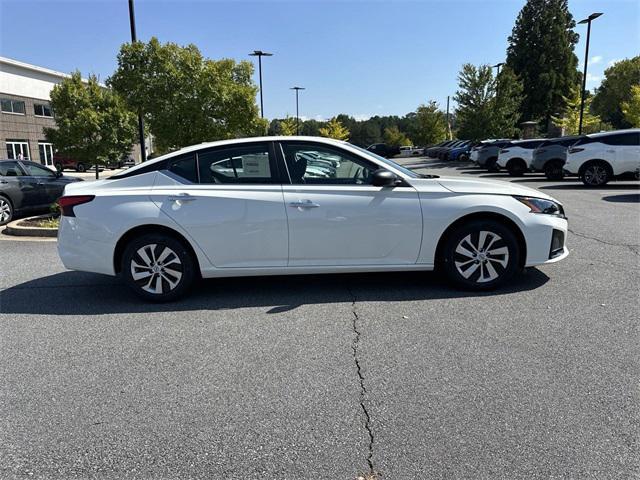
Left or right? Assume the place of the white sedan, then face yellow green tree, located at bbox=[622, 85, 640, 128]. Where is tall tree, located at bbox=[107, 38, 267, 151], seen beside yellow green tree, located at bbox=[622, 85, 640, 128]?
left

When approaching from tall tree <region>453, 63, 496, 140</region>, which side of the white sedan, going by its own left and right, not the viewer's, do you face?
left

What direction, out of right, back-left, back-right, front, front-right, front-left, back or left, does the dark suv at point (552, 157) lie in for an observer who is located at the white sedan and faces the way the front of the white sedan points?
front-left

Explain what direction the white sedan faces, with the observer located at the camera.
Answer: facing to the right of the viewer

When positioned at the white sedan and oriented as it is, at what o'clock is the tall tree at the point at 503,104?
The tall tree is roughly at 10 o'clock from the white sedan.

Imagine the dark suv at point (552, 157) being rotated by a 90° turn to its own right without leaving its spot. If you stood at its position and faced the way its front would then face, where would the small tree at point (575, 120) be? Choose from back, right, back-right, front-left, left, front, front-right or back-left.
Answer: back-left

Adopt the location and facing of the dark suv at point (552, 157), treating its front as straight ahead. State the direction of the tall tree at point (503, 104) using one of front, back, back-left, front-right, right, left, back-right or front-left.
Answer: front-left

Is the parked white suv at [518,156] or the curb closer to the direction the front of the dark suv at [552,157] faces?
the parked white suv

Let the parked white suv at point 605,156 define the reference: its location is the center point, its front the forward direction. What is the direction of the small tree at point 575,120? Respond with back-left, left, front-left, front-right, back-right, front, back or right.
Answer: left

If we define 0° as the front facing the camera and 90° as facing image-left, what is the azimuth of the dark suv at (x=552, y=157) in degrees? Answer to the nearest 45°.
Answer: approximately 225°

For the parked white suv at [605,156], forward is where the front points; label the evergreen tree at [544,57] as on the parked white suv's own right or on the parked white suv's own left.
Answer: on the parked white suv's own left

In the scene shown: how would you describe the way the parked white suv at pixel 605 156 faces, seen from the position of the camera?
facing to the right of the viewer
